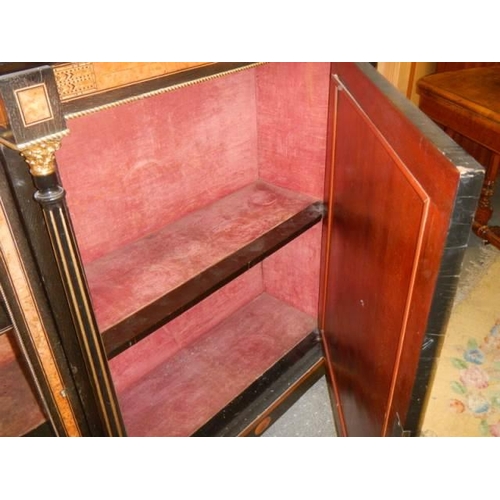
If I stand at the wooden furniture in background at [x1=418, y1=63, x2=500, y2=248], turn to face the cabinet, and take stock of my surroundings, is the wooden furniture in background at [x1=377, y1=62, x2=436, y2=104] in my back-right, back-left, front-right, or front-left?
back-right

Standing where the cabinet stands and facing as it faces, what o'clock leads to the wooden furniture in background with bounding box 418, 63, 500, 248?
The wooden furniture in background is roughly at 9 o'clock from the cabinet.

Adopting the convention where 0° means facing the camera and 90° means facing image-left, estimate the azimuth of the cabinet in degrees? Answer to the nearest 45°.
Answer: approximately 315°

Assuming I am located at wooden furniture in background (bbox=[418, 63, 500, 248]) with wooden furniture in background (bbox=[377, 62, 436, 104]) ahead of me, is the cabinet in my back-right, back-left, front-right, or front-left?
back-left

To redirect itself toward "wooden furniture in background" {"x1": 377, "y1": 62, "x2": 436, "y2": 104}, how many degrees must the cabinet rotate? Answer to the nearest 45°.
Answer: approximately 90° to its left
